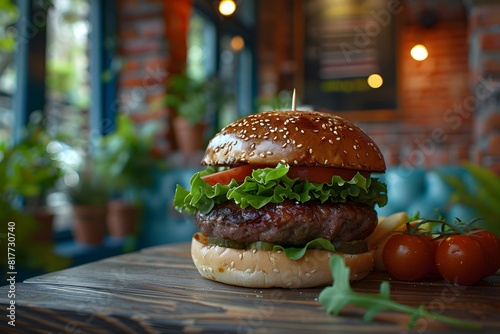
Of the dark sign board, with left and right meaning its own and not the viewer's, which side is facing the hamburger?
front

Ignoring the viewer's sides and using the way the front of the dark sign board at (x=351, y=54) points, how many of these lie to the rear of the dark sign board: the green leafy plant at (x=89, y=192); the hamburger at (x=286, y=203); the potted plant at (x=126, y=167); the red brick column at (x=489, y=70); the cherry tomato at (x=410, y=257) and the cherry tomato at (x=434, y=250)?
0

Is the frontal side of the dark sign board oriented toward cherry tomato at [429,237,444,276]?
yes

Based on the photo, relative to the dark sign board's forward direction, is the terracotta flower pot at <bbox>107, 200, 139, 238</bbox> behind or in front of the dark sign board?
in front

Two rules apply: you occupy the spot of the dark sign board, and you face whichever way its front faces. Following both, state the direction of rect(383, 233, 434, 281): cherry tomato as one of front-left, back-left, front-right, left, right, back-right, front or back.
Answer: front

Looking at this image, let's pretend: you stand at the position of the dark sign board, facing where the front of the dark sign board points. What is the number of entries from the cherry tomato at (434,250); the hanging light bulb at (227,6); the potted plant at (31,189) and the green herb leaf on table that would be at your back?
0

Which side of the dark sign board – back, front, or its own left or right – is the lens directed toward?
front

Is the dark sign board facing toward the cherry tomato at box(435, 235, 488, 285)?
yes

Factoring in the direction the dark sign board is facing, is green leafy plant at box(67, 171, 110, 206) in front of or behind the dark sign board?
in front

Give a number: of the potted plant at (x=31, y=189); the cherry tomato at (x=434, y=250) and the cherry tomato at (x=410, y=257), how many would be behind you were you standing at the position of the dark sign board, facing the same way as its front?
0

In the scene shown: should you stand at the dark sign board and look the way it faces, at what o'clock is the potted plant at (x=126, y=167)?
The potted plant is roughly at 1 o'clock from the dark sign board.

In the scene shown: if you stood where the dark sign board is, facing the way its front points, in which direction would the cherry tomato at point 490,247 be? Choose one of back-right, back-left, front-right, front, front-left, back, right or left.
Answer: front

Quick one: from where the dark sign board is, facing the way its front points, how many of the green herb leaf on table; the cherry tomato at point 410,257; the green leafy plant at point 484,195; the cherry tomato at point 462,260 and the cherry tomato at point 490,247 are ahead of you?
5
